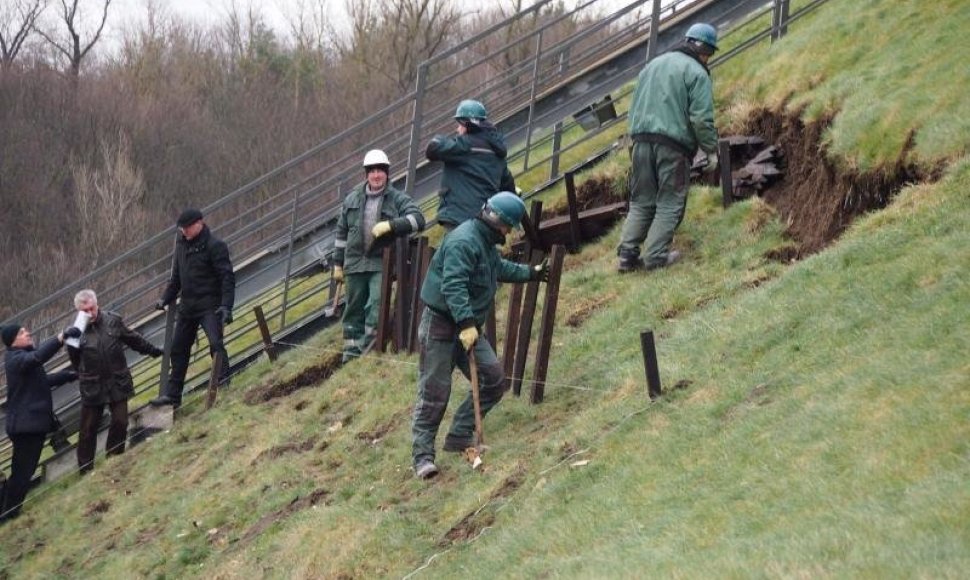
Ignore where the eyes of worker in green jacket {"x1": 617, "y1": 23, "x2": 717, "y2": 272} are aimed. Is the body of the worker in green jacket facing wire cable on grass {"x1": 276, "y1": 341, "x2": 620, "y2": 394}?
no

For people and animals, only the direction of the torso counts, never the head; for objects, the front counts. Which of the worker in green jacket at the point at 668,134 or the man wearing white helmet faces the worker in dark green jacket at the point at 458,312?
the man wearing white helmet

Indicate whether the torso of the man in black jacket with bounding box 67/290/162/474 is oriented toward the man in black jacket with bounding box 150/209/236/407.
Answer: no

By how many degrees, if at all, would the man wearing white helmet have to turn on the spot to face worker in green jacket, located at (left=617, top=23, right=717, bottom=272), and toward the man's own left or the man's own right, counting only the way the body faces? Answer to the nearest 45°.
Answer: approximately 90° to the man's own left

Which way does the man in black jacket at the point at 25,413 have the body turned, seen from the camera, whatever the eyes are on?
to the viewer's right

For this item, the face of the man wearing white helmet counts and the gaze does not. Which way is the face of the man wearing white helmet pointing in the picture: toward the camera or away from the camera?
toward the camera

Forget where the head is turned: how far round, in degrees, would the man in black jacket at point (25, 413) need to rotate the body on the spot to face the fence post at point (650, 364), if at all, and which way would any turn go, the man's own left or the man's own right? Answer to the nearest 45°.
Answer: approximately 45° to the man's own right

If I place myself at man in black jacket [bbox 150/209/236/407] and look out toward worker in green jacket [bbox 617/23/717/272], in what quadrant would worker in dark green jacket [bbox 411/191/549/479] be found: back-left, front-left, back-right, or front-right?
front-right

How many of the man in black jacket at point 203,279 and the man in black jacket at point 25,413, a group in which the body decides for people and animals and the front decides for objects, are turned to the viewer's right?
1

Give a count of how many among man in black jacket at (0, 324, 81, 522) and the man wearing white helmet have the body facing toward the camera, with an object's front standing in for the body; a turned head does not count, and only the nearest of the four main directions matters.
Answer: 1

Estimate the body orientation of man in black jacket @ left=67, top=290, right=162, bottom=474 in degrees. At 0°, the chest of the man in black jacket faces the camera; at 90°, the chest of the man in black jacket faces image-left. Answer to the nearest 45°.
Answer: approximately 45°

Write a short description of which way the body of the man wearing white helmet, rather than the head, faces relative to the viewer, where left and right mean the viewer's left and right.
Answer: facing the viewer

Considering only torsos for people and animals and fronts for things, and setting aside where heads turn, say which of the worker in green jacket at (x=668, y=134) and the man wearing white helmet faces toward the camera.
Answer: the man wearing white helmet

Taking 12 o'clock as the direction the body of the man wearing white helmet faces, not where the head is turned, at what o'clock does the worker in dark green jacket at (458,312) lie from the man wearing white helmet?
The worker in dark green jacket is roughly at 12 o'clock from the man wearing white helmet.

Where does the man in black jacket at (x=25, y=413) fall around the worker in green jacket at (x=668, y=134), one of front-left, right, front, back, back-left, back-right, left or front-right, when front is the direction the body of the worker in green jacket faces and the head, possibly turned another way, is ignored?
back-left

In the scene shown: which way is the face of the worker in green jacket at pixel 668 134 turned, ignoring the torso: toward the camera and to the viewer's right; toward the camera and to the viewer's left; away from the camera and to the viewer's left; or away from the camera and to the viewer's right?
away from the camera and to the viewer's right
